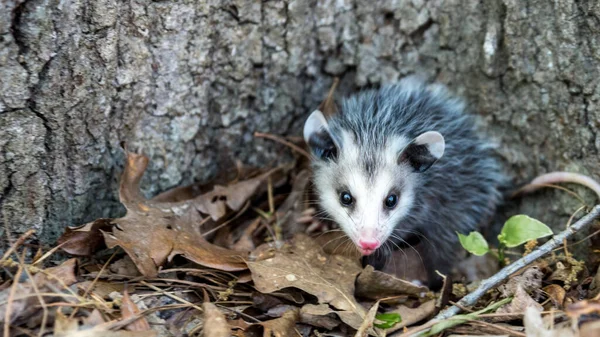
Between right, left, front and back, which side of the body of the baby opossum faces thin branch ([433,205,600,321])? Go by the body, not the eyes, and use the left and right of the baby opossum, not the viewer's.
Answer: left

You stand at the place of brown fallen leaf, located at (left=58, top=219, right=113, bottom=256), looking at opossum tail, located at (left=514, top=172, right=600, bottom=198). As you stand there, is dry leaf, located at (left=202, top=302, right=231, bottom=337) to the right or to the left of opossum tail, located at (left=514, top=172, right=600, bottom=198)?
right

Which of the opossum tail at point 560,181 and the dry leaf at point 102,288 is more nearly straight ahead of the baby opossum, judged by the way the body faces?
the dry leaf

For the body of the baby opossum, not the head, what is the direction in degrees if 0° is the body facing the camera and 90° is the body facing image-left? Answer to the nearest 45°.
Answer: approximately 45°

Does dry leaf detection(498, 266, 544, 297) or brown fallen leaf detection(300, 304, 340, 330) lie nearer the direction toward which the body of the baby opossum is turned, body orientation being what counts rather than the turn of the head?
the brown fallen leaf

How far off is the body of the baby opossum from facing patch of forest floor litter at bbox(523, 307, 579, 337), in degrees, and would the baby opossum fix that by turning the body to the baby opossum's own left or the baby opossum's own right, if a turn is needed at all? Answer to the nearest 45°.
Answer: approximately 90° to the baby opossum's own left

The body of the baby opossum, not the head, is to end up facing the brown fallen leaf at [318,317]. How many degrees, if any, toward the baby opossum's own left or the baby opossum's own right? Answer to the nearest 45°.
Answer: approximately 45° to the baby opossum's own left

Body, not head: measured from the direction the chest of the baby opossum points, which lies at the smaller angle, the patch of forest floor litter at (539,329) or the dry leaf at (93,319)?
the dry leaf

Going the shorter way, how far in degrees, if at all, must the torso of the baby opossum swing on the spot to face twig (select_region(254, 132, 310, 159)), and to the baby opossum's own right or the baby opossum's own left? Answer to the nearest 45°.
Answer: approximately 45° to the baby opossum's own right

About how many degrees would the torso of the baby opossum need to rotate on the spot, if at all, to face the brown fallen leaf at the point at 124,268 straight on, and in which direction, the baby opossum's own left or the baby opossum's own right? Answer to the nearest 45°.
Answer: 0° — it already faces it
